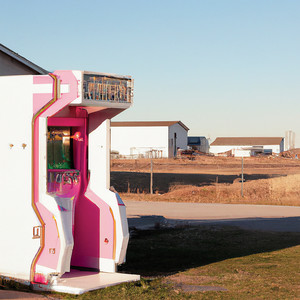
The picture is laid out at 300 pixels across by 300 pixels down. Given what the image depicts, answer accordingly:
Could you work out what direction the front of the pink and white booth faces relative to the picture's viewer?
facing the viewer and to the right of the viewer
